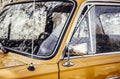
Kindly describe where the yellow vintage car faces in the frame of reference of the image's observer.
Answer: facing the viewer and to the left of the viewer
